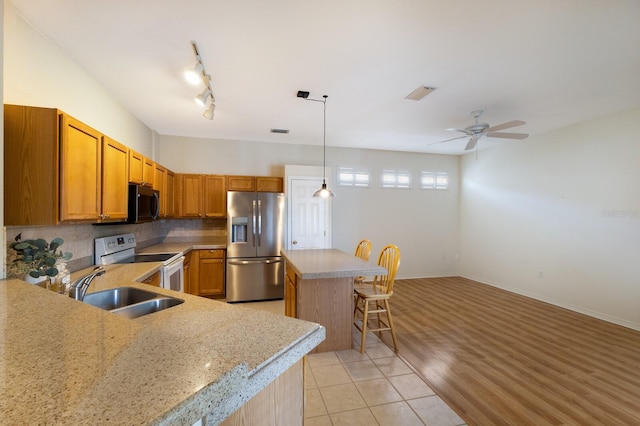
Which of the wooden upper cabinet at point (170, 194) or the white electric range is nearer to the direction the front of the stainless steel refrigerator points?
the white electric range

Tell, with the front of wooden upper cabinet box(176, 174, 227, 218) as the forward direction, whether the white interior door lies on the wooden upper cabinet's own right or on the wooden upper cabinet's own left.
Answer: on the wooden upper cabinet's own left

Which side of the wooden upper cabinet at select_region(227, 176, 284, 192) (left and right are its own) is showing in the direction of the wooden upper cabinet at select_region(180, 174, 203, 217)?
right

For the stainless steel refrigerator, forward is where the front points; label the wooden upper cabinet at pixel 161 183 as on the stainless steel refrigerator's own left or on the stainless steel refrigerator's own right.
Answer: on the stainless steel refrigerator's own right

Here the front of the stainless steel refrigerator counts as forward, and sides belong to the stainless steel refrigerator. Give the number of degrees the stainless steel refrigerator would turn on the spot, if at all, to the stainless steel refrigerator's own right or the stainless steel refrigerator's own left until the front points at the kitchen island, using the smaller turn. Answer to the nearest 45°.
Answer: approximately 45° to the stainless steel refrigerator's own left
